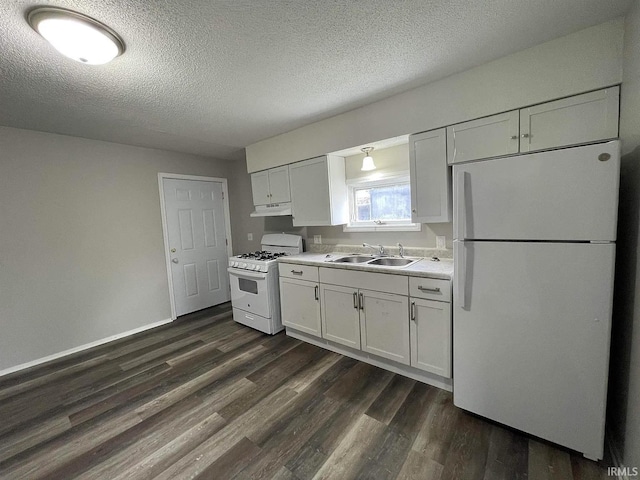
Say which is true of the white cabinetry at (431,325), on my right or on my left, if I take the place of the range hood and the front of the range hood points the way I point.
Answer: on my left

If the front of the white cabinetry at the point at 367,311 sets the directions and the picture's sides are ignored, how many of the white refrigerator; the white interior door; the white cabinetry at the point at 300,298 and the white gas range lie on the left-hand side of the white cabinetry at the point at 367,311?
1

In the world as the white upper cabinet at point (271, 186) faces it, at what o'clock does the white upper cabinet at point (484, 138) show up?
the white upper cabinet at point (484, 138) is roughly at 9 o'clock from the white upper cabinet at point (271, 186).

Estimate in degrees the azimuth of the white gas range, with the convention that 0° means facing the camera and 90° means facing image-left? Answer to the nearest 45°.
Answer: approximately 45°

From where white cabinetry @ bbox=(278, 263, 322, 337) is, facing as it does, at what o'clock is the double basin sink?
The double basin sink is roughly at 8 o'clock from the white cabinetry.

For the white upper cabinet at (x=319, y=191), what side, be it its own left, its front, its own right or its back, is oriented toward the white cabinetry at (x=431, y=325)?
left

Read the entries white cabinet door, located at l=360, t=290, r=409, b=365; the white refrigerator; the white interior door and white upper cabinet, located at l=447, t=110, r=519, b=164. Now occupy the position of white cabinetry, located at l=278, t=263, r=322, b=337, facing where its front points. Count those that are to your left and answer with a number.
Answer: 3

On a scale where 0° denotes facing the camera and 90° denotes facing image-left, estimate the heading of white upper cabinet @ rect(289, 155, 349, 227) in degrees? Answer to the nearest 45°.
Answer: approximately 45°

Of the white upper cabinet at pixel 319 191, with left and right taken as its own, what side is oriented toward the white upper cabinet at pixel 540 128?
left

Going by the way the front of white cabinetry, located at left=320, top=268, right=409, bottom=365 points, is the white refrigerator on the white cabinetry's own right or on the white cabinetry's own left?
on the white cabinetry's own left

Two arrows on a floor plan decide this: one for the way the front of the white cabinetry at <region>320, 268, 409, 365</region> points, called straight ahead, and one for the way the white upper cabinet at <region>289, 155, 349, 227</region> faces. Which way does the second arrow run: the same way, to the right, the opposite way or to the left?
the same way

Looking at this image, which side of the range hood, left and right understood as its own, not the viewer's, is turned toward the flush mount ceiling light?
front

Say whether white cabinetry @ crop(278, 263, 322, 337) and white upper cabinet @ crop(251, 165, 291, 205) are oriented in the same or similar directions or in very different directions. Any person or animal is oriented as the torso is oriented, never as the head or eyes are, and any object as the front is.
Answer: same or similar directions

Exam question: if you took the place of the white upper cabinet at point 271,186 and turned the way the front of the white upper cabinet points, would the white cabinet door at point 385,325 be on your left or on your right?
on your left

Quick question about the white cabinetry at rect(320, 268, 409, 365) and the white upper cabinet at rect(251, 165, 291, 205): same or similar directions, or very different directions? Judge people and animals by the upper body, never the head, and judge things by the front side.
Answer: same or similar directions
